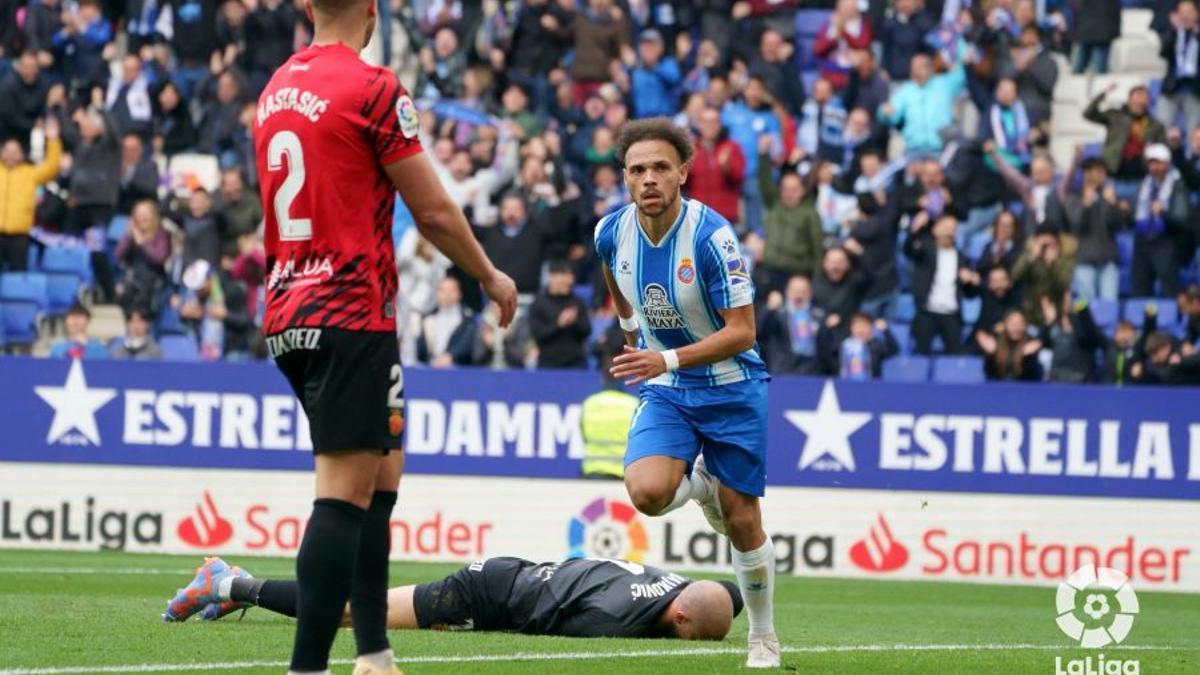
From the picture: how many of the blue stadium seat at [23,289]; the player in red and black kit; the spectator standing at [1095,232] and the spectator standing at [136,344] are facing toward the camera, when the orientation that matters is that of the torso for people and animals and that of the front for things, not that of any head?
3

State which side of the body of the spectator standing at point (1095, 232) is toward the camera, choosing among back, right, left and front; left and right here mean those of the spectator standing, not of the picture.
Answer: front

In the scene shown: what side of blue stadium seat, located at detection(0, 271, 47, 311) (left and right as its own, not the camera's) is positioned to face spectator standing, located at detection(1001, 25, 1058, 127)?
left

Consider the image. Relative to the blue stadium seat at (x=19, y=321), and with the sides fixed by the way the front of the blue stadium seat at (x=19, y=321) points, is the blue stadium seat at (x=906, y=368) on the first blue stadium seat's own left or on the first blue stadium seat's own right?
on the first blue stadium seat's own left

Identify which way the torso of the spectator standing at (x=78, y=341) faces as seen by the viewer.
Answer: toward the camera

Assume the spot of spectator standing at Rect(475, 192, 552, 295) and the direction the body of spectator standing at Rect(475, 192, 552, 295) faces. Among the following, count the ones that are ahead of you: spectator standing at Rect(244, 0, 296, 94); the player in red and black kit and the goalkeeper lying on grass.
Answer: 2

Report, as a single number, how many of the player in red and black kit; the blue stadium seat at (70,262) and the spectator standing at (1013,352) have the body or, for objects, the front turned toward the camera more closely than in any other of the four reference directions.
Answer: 2

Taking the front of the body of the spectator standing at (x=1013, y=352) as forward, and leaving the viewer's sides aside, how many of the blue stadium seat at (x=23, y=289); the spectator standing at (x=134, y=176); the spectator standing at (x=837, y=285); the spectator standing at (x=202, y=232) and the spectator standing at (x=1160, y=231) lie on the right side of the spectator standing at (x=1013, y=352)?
4

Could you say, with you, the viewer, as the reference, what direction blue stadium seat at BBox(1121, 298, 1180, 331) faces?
facing the viewer

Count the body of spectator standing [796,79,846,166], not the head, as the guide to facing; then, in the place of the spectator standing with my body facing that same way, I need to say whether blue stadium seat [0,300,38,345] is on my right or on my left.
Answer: on my right

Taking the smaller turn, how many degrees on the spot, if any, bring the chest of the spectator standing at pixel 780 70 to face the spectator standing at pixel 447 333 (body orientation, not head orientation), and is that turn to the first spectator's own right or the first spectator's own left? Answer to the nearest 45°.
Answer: approximately 45° to the first spectator's own right

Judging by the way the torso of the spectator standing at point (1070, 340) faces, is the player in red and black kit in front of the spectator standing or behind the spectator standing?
in front

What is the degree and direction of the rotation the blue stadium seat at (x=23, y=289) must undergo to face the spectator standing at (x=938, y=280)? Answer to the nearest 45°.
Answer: approximately 45° to its left
